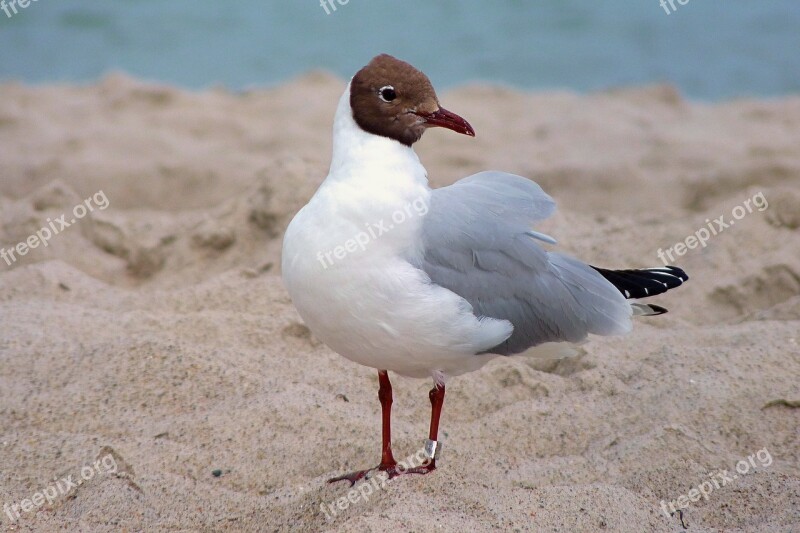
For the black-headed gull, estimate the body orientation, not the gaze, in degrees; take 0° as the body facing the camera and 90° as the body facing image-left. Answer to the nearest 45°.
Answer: approximately 45°
